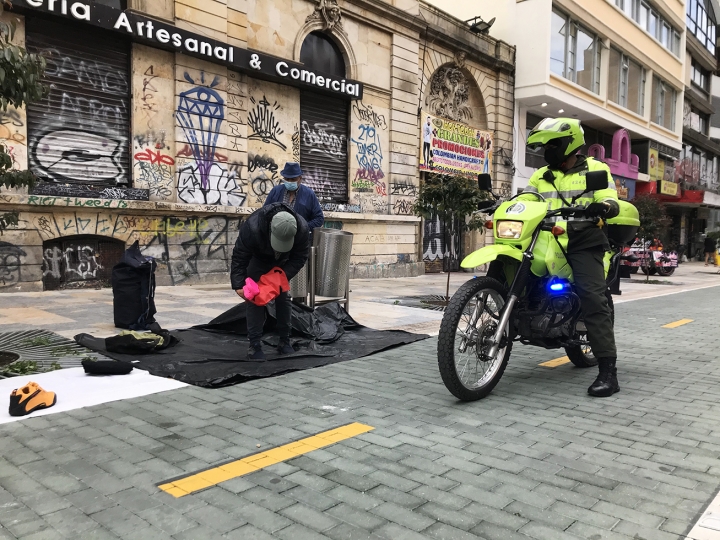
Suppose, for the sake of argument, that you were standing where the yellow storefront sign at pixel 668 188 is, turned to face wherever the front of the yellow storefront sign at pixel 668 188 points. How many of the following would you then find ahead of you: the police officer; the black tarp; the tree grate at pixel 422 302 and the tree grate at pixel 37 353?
4

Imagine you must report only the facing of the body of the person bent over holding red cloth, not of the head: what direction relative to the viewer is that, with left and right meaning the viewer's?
facing the viewer

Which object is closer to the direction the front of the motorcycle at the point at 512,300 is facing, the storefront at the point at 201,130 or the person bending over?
the person bending over

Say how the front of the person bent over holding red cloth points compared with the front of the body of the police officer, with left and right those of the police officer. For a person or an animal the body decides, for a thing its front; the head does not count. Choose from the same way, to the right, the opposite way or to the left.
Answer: to the left

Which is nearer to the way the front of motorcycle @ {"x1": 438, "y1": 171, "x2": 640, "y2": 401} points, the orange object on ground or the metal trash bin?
the orange object on ground

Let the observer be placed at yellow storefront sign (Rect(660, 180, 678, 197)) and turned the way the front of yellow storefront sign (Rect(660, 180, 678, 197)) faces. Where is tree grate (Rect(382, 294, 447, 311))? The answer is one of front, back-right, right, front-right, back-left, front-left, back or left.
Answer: front

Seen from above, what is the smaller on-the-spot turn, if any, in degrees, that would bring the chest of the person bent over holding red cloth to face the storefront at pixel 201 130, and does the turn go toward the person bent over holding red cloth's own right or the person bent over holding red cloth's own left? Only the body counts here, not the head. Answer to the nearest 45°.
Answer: approximately 180°

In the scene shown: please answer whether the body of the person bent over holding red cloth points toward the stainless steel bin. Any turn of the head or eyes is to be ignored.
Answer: no

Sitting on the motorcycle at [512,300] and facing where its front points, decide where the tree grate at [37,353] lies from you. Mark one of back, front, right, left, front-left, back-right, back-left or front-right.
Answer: front-right

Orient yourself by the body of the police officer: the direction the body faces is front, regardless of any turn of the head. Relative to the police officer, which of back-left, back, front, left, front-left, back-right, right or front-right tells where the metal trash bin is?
right

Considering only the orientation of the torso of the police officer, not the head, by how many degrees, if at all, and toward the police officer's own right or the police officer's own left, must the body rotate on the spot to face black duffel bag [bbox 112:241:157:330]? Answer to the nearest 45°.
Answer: approximately 45° to the police officer's own right

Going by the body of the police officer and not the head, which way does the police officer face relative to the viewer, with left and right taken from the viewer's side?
facing the viewer and to the left of the viewer

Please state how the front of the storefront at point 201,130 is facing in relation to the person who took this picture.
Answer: facing the viewer and to the right of the viewer

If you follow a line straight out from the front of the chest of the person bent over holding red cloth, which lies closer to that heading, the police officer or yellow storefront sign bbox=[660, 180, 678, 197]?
the police officer
